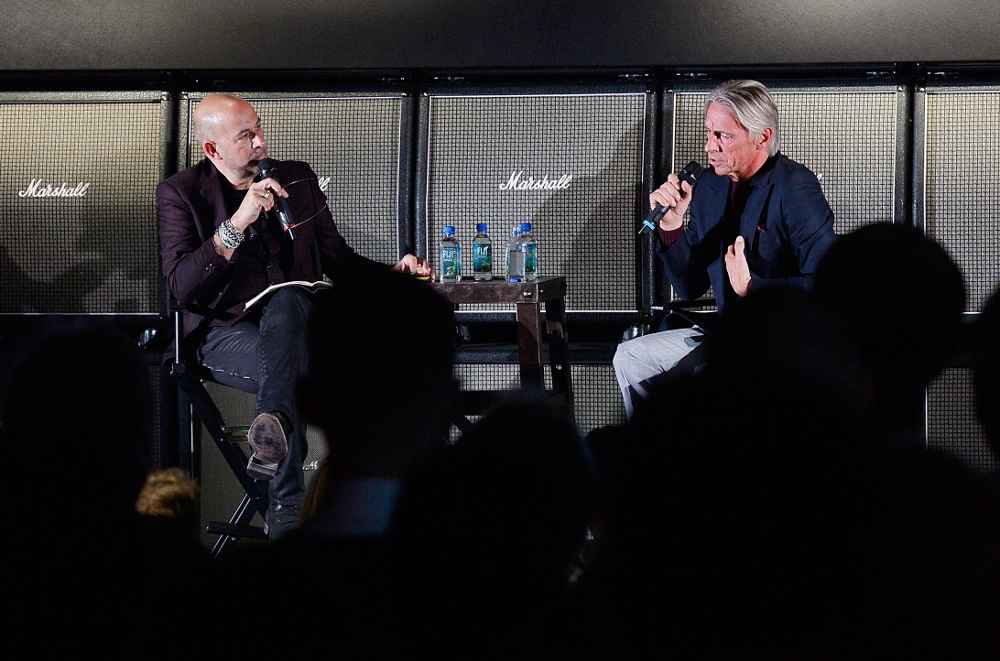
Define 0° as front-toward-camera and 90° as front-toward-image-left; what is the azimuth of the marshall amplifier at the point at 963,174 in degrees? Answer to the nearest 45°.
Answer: approximately 0°

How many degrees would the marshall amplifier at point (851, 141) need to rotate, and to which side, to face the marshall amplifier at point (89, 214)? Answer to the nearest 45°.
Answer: approximately 90° to its right

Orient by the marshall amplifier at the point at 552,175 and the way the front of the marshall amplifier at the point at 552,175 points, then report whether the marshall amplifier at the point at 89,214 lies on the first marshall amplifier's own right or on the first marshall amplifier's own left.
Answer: on the first marshall amplifier's own right

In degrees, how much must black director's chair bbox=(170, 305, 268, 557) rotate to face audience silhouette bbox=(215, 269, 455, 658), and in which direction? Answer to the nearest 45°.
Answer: approximately 45° to its right

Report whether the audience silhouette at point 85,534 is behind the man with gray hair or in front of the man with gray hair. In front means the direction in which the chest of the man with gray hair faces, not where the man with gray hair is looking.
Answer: in front

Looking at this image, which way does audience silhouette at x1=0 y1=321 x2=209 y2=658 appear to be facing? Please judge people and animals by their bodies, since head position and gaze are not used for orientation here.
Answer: away from the camera

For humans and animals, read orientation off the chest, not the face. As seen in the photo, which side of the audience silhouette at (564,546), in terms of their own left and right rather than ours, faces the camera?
back

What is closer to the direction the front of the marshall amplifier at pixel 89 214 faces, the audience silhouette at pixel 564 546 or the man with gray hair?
the audience silhouette
